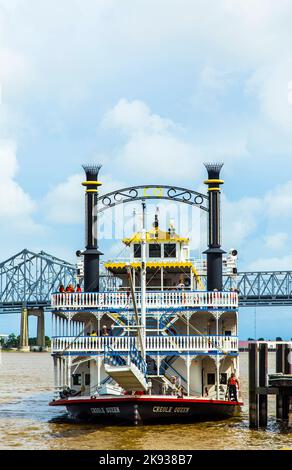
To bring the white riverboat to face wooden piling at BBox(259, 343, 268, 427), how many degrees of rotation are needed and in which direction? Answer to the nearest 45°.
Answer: approximately 90° to its left

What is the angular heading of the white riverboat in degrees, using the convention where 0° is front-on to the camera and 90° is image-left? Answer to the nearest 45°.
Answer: approximately 0°

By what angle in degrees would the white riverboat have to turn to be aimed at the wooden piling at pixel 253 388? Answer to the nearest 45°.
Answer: approximately 90° to its left
